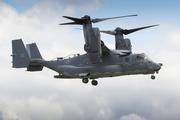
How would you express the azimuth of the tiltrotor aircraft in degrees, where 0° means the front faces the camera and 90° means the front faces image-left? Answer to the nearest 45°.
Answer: approximately 270°
